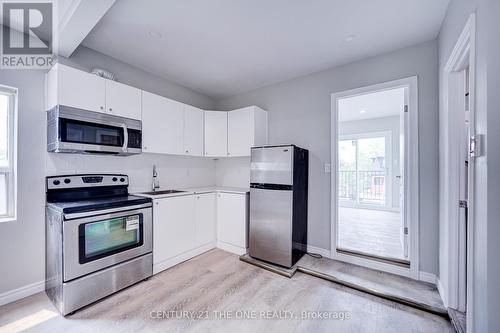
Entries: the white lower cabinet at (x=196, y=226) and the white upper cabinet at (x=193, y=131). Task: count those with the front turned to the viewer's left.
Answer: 0

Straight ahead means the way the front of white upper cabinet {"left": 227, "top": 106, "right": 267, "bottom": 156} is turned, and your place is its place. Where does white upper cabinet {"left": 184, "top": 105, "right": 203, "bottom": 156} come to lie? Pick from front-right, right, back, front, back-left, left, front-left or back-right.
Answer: front-right

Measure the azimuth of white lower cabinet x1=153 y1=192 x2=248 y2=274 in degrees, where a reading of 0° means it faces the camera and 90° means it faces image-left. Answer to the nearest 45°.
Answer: approximately 315°

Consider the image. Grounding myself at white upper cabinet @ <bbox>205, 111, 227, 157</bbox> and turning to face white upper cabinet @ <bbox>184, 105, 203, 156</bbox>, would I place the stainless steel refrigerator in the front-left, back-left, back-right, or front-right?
back-left

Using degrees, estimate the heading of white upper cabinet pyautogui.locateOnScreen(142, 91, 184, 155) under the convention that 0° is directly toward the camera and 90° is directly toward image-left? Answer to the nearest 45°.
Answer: approximately 315°

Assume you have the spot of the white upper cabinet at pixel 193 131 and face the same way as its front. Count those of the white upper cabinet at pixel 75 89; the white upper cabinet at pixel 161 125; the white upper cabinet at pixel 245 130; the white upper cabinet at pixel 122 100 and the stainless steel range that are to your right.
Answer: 4

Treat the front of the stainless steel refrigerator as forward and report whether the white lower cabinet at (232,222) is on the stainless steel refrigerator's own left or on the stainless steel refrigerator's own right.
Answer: on the stainless steel refrigerator's own right

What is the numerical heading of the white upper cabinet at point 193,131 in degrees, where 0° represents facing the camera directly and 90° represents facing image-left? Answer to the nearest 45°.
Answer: approximately 315°
